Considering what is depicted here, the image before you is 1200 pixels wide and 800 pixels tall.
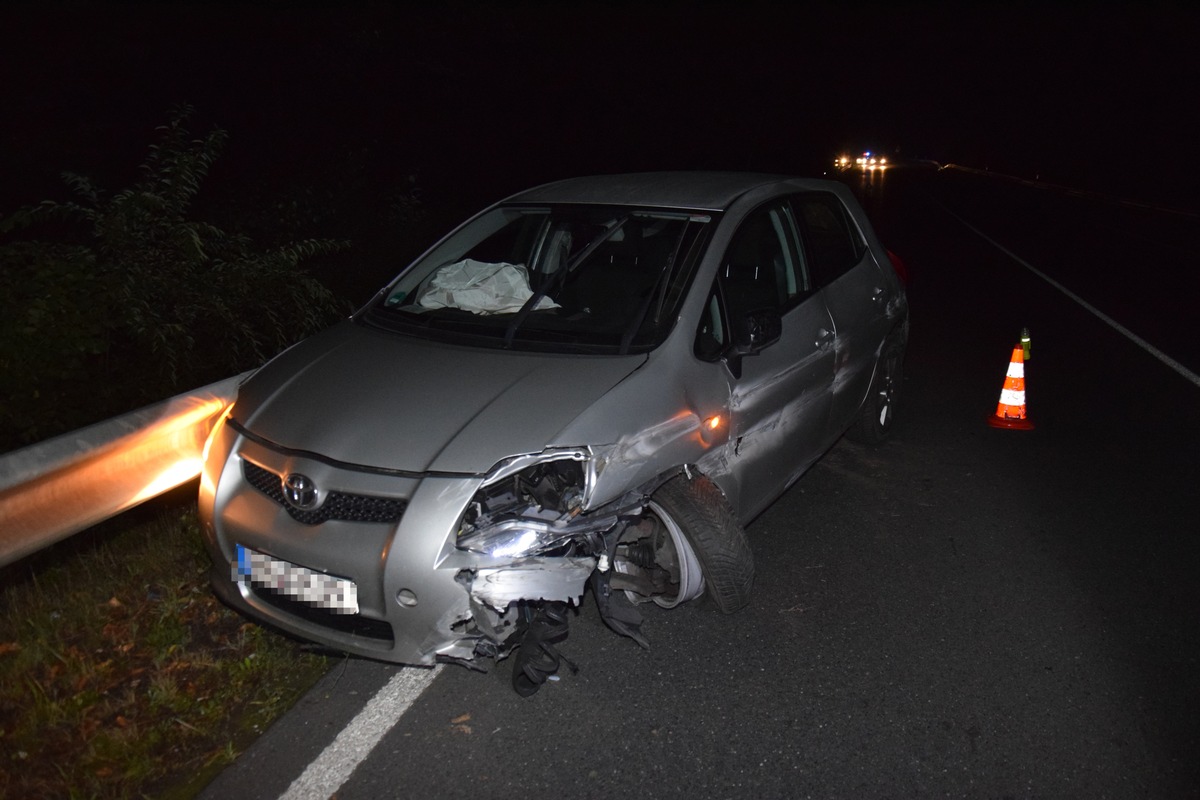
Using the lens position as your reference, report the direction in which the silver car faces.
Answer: facing the viewer and to the left of the viewer

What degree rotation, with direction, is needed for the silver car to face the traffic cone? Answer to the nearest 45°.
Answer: approximately 180°

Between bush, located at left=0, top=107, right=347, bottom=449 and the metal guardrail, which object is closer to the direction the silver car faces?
the metal guardrail

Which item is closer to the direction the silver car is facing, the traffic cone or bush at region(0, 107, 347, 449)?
the bush

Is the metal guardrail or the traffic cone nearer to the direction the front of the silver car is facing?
the metal guardrail

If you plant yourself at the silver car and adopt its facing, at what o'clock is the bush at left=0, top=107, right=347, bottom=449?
The bush is roughly at 3 o'clock from the silver car.

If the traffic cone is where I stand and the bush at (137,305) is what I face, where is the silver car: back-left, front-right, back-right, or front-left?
front-left

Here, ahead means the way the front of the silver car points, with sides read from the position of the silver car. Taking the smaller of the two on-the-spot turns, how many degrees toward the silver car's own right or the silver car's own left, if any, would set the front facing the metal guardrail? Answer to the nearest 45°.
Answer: approximately 45° to the silver car's own right
